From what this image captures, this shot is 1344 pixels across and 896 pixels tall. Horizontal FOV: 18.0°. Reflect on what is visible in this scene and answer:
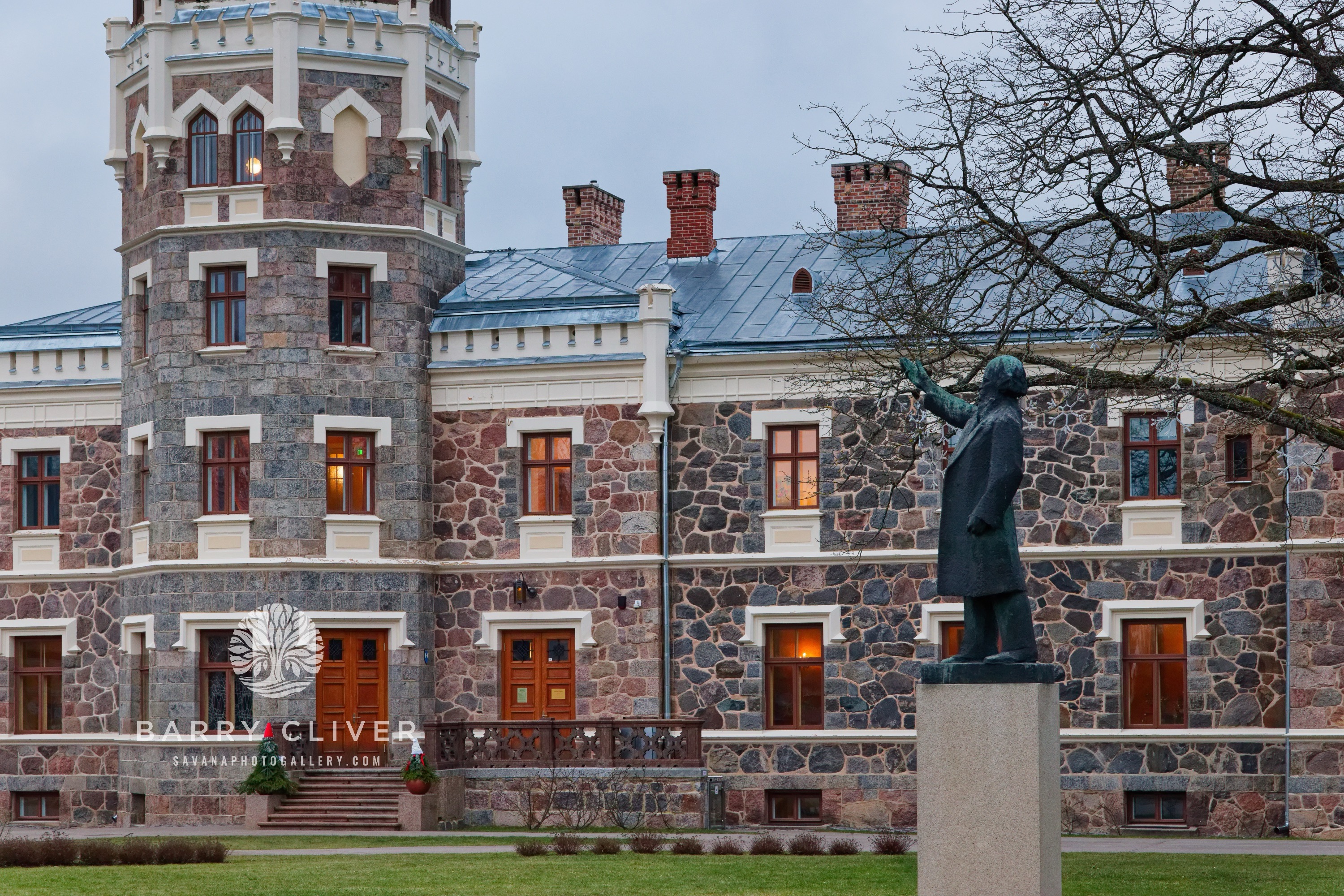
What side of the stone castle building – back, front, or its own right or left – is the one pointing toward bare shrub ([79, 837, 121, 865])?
front

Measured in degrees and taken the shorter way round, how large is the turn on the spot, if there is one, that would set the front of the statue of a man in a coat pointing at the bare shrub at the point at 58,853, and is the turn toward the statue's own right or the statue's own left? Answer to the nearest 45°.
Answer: approximately 45° to the statue's own right

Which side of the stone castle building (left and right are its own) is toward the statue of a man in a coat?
front

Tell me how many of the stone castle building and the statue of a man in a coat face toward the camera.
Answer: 1

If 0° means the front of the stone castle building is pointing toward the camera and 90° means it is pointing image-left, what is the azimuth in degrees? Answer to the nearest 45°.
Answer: approximately 0°

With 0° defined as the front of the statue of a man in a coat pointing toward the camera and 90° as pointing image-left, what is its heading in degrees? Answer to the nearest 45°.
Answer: approximately 90°

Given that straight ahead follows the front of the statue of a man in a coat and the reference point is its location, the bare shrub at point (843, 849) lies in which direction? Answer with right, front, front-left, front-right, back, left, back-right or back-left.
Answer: right

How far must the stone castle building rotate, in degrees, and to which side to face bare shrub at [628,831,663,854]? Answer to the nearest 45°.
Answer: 0° — it already faces it

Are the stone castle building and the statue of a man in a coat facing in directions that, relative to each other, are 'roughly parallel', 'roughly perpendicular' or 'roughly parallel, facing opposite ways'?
roughly perpendicular
